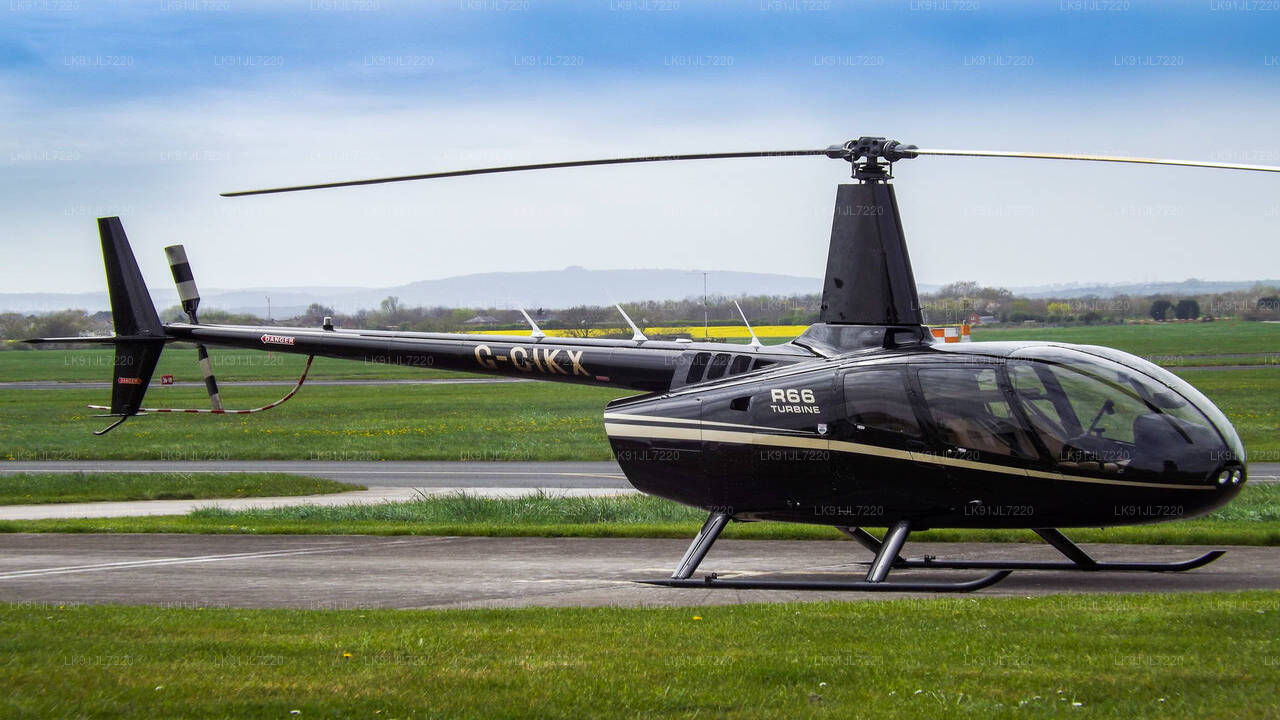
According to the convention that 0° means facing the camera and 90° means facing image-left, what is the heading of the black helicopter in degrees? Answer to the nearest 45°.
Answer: approximately 315°
